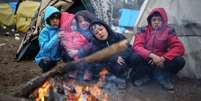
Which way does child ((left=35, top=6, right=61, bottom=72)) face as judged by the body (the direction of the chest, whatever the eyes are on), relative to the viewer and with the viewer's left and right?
facing the viewer and to the right of the viewer

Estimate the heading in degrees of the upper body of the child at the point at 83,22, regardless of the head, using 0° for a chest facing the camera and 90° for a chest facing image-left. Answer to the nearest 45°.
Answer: approximately 45°

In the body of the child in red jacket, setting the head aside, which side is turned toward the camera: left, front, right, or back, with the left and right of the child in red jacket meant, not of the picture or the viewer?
front

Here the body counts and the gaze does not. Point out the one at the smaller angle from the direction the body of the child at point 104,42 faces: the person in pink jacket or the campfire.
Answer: the campfire

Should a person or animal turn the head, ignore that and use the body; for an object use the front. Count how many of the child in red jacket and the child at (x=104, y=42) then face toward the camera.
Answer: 2

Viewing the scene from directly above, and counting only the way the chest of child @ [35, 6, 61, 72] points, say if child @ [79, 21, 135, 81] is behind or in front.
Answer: in front

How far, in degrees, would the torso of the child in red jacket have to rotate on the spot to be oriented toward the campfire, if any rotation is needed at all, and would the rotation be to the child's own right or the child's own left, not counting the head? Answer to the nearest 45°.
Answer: approximately 45° to the child's own right
